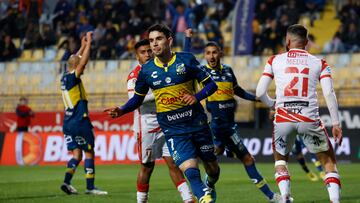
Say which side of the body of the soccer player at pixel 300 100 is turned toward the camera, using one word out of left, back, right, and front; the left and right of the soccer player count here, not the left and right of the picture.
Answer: back

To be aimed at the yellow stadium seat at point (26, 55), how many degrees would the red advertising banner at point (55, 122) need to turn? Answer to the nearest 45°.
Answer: approximately 180°

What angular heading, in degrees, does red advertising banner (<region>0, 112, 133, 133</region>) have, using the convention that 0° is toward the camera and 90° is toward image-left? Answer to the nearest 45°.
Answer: approximately 0°

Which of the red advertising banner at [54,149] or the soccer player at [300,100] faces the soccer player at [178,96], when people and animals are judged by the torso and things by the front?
the red advertising banner

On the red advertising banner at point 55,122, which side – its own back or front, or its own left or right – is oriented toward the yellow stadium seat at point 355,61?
left

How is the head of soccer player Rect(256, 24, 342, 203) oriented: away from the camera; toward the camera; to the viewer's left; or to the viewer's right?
away from the camera

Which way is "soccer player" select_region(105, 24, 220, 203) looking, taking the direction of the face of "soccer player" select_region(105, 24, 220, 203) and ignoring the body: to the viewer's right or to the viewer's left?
to the viewer's left

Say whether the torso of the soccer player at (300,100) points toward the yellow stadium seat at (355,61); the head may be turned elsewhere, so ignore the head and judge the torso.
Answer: yes

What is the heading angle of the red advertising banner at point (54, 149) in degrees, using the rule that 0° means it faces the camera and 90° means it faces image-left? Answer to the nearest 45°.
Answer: approximately 0°

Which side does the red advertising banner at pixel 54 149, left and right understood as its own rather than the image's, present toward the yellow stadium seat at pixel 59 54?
back

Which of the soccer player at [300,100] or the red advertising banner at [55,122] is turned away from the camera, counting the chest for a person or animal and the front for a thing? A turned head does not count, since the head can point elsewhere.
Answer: the soccer player
